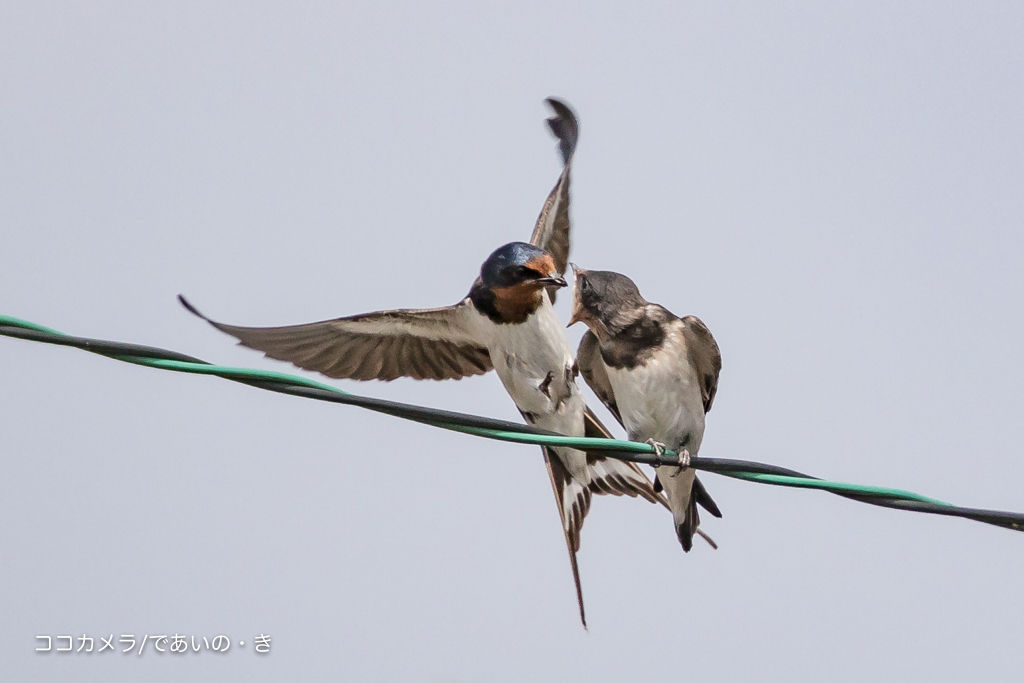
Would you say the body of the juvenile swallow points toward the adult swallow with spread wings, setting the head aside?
no

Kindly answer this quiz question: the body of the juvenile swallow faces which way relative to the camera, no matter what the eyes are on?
toward the camera

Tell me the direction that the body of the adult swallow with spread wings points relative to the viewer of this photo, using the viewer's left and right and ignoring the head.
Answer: facing the viewer and to the right of the viewer

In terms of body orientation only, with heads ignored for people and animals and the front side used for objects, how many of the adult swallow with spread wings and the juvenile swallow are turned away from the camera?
0
